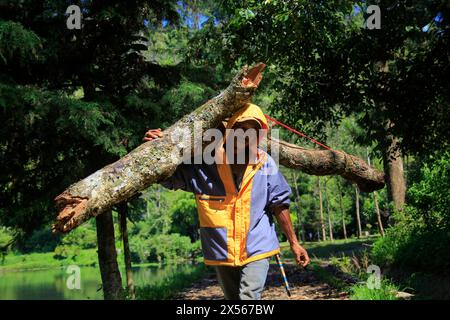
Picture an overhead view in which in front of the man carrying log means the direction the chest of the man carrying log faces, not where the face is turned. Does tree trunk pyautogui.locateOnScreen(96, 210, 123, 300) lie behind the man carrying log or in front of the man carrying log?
behind

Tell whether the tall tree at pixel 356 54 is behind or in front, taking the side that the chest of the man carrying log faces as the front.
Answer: behind

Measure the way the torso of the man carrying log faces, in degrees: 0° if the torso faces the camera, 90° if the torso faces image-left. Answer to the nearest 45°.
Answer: approximately 0°
